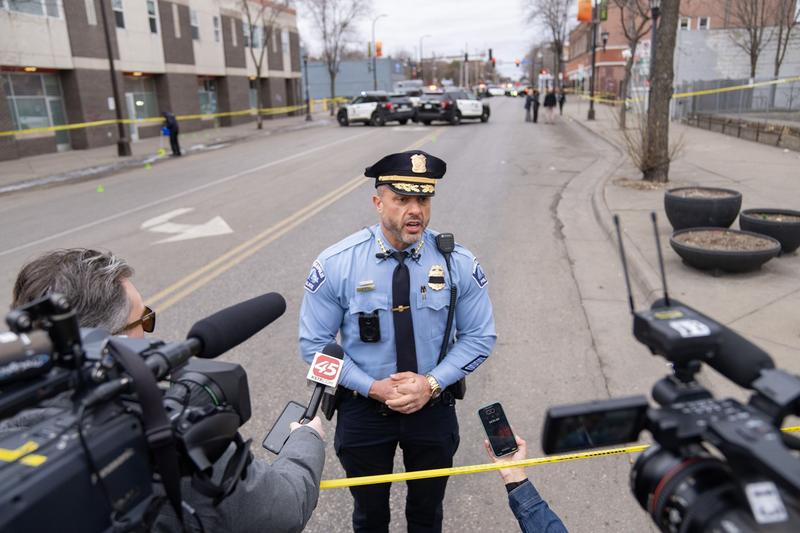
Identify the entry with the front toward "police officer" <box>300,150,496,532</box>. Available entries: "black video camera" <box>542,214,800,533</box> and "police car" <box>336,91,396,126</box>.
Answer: the black video camera

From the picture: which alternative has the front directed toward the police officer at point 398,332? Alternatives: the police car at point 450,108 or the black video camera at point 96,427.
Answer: the black video camera

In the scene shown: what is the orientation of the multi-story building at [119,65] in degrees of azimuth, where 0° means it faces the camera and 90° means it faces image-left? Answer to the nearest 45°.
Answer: approximately 315°

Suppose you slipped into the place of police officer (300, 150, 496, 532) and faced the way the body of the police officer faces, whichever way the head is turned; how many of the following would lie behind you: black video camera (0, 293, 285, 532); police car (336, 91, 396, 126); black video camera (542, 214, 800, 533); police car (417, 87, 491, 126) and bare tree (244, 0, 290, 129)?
3

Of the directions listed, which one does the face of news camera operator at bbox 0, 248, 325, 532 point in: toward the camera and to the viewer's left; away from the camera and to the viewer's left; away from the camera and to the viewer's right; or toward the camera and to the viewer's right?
away from the camera and to the viewer's right

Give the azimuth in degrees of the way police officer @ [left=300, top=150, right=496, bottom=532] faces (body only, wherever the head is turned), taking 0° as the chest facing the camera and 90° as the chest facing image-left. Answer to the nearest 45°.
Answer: approximately 0°

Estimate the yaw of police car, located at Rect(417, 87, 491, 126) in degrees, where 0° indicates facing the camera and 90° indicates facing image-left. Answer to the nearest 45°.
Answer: approximately 225°

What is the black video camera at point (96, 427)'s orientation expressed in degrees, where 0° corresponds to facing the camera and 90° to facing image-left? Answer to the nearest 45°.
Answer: approximately 225°

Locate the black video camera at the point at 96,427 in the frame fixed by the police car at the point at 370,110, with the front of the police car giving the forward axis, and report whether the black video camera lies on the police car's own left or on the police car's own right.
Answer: on the police car's own left

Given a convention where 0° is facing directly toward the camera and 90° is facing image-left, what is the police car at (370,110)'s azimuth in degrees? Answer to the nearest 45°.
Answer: approximately 135°

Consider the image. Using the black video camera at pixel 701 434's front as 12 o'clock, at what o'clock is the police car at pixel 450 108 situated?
The police car is roughly at 1 o'clock from the black video camera.
